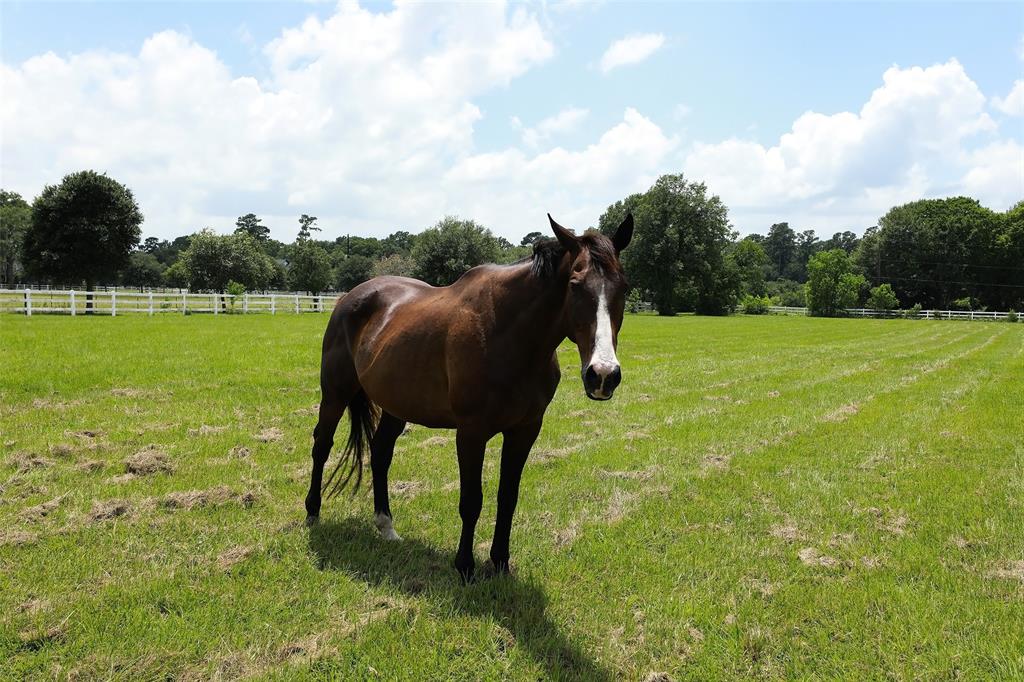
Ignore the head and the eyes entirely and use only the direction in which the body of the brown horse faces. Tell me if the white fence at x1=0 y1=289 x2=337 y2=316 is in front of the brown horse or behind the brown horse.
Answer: behind

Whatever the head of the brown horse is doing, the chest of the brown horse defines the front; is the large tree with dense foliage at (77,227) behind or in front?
behind
